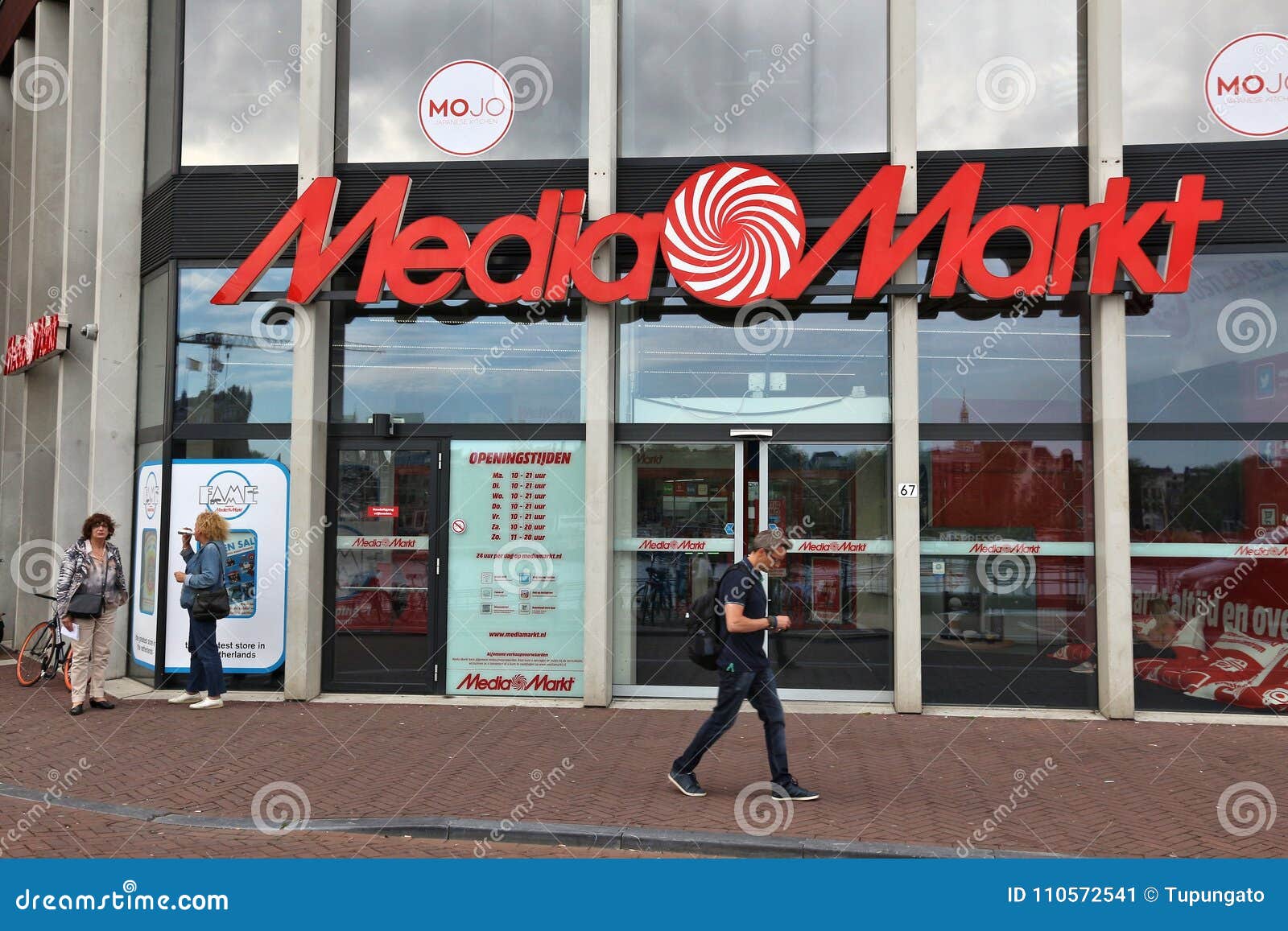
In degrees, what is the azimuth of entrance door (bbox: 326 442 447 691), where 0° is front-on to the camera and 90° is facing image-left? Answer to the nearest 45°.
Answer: approximately 0°

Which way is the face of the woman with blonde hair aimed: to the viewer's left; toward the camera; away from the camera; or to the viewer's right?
to the viewer's left

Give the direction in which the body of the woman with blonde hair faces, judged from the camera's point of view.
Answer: to the viewer's left

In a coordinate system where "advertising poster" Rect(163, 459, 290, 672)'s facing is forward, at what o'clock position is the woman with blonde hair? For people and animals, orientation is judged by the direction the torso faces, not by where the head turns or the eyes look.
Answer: The woman with blonde hair is roughly at 1 o'clock from the advertising poster.

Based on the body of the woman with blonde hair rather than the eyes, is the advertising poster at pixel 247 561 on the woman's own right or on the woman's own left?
on the woman's own right

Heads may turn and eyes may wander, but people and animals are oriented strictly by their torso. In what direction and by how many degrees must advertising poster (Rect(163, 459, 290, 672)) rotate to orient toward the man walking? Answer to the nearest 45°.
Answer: approximately 45° to its left

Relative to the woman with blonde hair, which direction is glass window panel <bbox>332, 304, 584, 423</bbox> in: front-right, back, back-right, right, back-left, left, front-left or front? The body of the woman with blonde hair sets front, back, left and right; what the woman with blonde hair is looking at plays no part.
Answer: back

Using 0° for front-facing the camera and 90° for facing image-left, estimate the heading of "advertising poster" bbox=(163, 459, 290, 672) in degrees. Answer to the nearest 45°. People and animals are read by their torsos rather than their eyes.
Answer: approximately 0°

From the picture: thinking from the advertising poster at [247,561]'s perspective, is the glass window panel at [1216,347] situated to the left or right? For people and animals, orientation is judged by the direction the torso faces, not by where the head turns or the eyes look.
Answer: on its left
